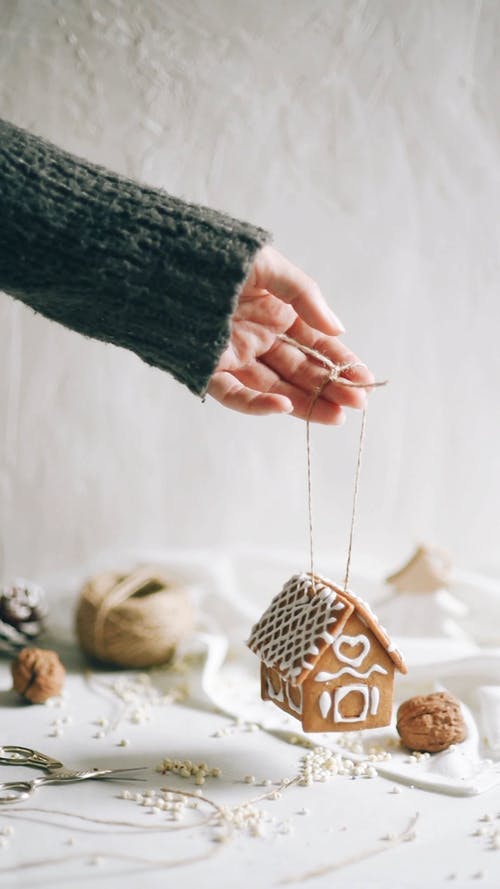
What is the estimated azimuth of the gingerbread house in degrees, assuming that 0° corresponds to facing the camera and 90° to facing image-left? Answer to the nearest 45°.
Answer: approximately 315°
